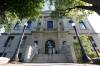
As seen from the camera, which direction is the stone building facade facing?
toward the camera
